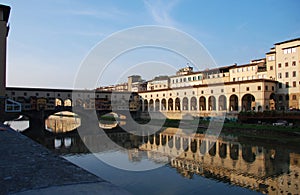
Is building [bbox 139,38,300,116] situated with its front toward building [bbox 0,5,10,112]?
yes

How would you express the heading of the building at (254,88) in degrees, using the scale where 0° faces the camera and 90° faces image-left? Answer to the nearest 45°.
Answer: approximately 45°
